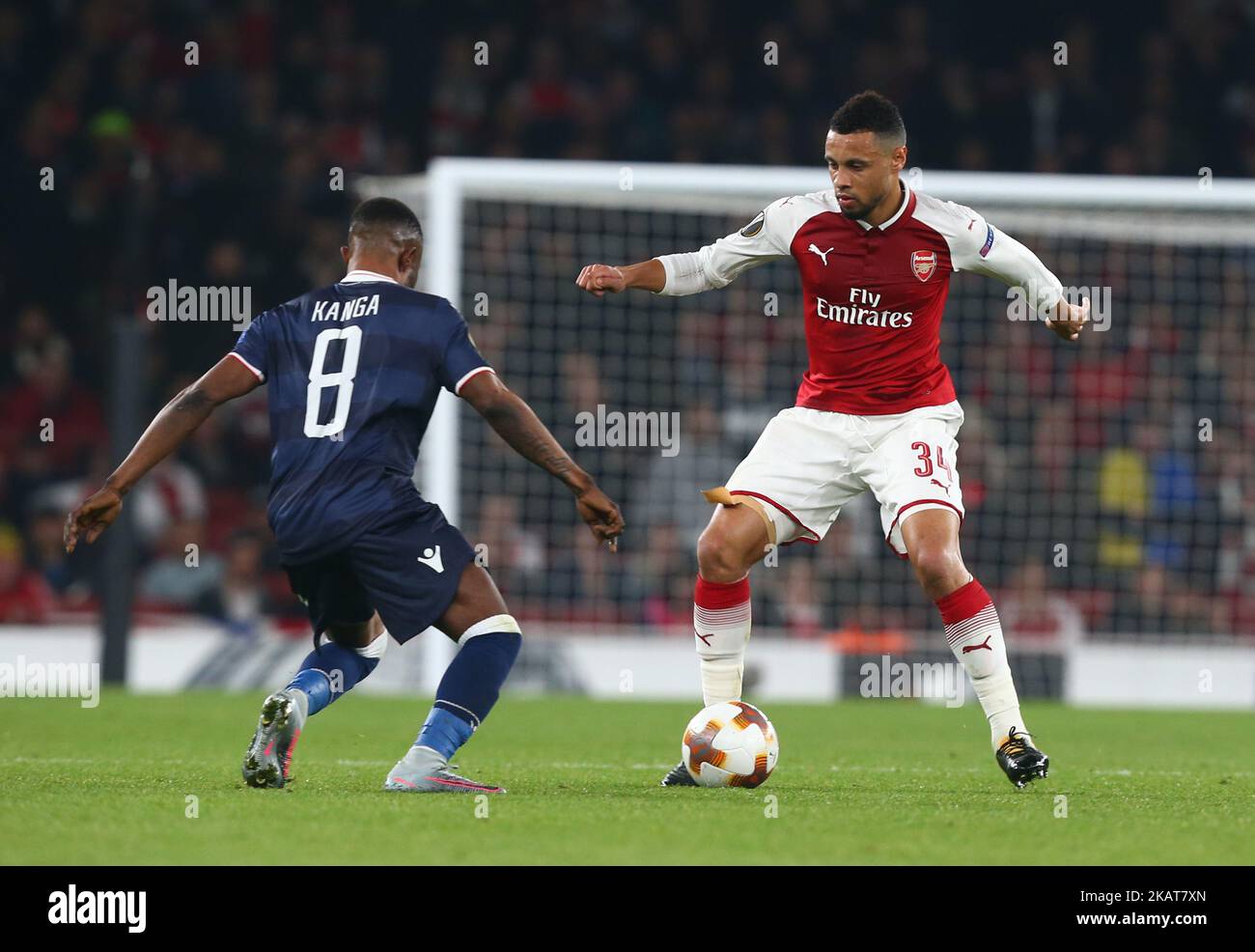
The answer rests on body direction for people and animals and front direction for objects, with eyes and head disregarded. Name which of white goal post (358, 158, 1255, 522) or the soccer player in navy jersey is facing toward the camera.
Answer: the white goal post

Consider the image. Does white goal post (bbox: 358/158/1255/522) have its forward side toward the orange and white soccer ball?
yes

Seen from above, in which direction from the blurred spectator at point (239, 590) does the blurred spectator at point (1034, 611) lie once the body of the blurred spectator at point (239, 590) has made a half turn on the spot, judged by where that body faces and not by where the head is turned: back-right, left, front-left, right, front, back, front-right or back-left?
right

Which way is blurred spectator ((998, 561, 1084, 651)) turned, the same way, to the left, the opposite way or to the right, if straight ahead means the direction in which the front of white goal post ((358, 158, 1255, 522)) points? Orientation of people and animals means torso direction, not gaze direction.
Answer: the same way

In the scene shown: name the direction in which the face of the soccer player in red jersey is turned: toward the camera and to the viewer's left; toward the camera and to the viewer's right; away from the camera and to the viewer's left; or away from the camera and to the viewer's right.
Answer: toward the camera and to the viewer's left

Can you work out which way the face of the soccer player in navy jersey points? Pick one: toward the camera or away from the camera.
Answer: away from the camera

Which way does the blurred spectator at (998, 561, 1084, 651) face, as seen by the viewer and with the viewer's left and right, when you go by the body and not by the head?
facing the viewer

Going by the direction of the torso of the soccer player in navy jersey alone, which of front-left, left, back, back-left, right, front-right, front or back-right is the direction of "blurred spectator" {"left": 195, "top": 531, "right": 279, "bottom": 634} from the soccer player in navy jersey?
front-left

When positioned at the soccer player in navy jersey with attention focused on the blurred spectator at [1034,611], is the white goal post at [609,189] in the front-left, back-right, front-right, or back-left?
front-left

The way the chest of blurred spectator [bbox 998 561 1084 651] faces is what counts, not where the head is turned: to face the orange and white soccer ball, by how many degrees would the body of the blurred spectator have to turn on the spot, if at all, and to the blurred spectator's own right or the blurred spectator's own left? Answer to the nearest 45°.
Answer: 0° — they already face it

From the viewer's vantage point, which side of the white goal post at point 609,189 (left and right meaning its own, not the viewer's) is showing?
front

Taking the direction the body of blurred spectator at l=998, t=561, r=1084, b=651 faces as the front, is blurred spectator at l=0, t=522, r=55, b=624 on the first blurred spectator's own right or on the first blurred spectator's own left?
on the first blurred spectator's own right

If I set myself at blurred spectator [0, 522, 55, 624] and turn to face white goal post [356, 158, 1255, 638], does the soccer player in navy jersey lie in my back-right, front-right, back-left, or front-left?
front-right

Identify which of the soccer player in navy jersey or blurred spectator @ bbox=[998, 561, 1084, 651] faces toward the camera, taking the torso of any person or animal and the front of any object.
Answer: the blurred spectator

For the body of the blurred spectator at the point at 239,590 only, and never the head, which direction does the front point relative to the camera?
toward the camera

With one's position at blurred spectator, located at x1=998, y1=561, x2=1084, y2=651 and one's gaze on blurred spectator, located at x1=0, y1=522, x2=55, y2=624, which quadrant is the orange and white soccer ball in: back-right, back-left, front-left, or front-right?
front-left
